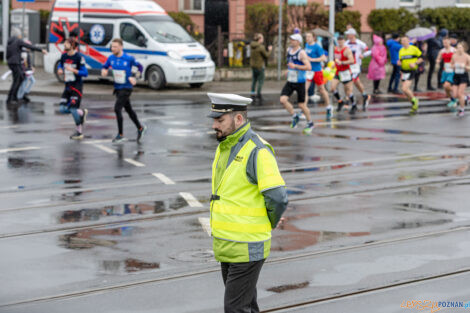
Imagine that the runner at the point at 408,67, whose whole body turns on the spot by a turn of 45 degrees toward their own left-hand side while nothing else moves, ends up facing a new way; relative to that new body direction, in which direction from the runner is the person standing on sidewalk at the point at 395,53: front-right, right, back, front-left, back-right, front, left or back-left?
back

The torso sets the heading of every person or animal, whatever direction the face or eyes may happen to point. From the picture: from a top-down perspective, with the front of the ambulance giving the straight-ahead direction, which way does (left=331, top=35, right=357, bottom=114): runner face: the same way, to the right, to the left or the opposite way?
to the right

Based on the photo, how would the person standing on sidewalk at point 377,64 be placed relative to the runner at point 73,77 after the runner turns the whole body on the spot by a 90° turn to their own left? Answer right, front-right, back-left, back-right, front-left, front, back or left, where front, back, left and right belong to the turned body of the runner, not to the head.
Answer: left

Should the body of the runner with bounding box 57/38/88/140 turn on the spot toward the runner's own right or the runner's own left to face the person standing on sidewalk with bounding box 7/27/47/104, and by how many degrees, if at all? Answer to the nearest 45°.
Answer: approximately 135° to the runner's own right

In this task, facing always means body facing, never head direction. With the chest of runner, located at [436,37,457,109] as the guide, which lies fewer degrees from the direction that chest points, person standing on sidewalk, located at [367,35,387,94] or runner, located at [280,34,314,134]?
the runner

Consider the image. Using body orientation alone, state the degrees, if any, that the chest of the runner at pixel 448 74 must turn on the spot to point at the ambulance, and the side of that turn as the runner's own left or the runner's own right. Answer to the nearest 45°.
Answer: approximately 45° to the runner's own right
